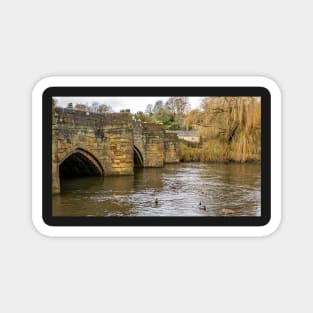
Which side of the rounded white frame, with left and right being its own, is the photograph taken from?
front
